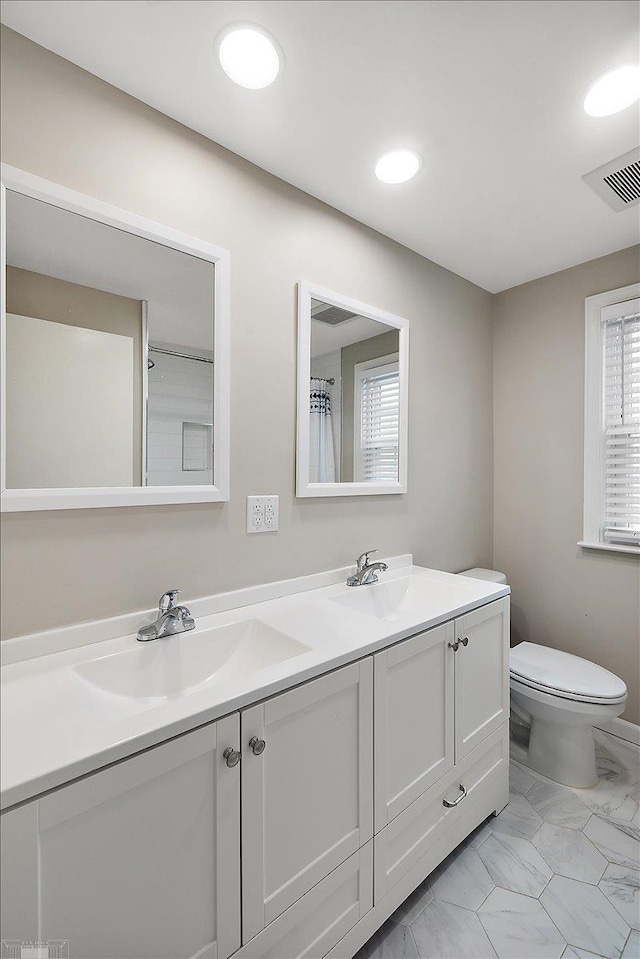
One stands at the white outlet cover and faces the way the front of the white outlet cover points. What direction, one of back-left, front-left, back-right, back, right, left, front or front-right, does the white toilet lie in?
front-left

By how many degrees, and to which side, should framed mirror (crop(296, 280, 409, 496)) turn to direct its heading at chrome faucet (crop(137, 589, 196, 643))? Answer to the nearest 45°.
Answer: approximately 90° to its right

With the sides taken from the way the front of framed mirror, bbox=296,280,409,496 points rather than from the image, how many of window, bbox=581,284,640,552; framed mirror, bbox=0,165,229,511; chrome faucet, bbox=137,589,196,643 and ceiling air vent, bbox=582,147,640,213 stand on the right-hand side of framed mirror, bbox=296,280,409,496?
2

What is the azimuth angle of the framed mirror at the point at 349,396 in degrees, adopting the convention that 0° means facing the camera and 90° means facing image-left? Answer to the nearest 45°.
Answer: approximately 315°

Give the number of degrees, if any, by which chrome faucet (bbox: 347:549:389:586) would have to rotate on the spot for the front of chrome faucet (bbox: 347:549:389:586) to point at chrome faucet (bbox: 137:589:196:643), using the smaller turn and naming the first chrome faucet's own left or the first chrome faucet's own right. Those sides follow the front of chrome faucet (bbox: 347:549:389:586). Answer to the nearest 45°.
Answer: approximately 90° to the first chrome faucet's own right

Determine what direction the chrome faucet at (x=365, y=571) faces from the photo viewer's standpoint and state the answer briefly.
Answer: facing the viewer and to the right of the viewer

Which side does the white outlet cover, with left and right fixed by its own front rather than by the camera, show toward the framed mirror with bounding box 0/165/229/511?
right

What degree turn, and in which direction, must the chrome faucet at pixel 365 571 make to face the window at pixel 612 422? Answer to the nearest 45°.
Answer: approximately 90° to its left

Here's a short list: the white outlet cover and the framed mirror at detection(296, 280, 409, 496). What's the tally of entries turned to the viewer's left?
0

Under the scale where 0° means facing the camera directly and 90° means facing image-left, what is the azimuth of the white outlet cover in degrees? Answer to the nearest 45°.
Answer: approximately 315°

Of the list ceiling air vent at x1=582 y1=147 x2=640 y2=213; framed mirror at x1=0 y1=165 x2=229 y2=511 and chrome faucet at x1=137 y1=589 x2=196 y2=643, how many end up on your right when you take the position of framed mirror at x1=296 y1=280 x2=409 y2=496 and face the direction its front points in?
2
